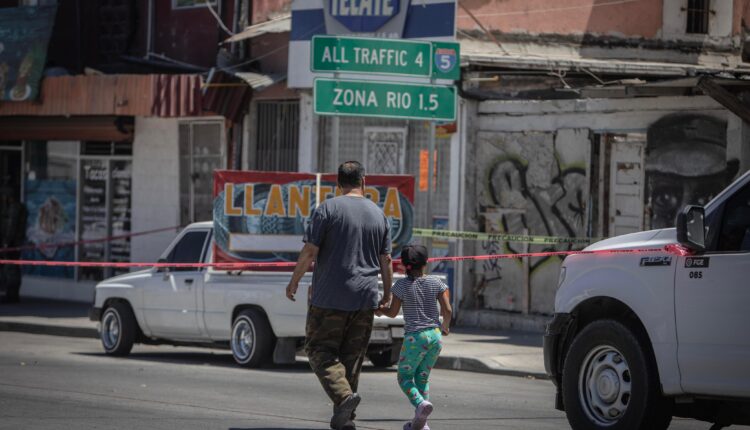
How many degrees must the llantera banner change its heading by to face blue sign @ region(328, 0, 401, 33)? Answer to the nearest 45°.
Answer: approximately 180°

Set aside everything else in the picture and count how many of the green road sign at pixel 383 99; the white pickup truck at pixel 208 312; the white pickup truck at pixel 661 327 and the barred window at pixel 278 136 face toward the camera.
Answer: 2

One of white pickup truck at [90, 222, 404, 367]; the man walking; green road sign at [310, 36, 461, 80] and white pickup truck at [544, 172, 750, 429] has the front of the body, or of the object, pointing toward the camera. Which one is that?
the green road sign

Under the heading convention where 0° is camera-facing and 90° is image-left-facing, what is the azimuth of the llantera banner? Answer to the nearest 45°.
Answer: approximately 0°

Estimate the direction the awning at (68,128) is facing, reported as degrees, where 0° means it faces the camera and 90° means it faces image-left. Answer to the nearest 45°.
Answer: approximately 0°

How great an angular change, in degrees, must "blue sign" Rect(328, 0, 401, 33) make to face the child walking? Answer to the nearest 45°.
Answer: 0° — it already faces them

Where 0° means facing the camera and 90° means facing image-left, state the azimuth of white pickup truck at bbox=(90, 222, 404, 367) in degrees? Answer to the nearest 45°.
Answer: approximately 135°

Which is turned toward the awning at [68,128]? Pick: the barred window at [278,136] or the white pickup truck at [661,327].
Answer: the white pickup truck

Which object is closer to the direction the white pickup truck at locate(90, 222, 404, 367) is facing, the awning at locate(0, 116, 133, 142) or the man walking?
the awning

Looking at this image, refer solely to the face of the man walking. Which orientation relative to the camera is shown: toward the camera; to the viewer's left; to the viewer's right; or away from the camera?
away from the camera

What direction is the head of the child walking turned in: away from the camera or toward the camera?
away from the camera

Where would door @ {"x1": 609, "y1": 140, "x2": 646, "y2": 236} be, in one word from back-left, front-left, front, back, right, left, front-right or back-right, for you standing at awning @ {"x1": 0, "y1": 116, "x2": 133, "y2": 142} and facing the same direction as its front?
front-left
